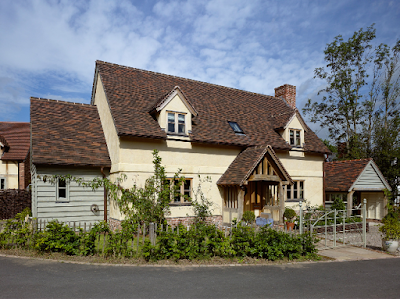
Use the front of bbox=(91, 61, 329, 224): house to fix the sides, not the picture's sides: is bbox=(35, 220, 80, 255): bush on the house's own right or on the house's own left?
on the house's own right

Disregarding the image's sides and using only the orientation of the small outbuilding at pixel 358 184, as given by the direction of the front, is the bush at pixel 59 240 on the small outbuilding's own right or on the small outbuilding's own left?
on the small outbuilding's own right

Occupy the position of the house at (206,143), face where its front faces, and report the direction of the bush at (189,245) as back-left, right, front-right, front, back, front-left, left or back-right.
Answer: front-right

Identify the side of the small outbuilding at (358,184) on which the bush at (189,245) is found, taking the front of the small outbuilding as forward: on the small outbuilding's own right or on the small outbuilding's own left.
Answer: on the small outbuilding's own right

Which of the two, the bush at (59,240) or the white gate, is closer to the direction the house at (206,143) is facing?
the white gate

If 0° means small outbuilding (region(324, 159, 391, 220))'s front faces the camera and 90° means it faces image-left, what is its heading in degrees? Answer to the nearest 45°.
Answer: approximately 315°

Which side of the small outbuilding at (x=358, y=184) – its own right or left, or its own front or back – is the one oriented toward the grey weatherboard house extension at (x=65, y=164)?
right

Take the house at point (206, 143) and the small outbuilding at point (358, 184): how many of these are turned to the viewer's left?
0

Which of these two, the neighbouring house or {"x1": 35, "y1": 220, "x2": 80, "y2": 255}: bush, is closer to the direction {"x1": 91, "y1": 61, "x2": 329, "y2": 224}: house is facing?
the bush
